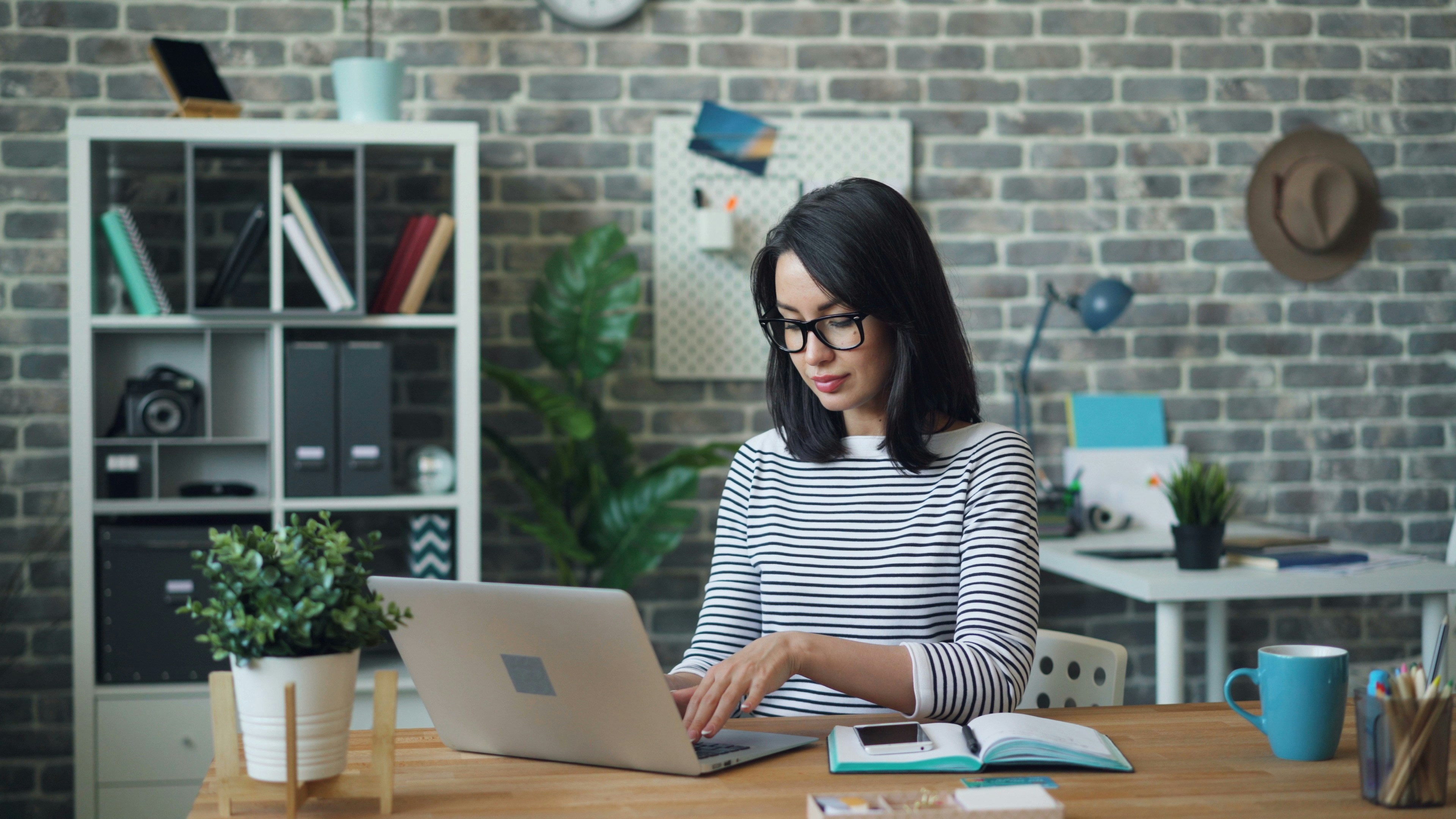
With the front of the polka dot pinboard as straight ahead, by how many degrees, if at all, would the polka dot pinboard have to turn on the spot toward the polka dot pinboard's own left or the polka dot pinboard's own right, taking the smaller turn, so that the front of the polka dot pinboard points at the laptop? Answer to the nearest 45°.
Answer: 0° — it already faces it

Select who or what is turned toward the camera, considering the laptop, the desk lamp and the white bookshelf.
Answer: the white bookshelf

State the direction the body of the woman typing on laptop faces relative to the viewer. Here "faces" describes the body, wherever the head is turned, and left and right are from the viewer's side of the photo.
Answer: facing the viewer and to the left of the viewer

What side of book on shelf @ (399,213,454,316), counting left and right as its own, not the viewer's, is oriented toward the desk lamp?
left

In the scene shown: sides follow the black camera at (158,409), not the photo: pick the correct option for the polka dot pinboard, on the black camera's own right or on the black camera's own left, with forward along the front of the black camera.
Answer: on the black camera's own left

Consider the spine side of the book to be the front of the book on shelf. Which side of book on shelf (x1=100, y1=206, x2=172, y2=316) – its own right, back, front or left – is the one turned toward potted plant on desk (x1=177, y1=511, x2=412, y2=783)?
front

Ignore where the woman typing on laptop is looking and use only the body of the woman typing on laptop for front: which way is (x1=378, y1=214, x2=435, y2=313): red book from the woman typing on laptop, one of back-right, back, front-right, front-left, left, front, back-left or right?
right

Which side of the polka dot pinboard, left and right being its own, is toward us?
front

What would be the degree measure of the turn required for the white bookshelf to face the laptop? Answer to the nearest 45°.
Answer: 0° — it already faces it

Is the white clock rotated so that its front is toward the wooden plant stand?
yes

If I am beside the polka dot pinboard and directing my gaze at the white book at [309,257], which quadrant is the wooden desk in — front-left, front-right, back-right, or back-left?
front-left

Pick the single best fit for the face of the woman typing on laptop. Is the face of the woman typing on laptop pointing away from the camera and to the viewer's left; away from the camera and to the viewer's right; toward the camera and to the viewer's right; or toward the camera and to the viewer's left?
toward the camera and to the viewer's left

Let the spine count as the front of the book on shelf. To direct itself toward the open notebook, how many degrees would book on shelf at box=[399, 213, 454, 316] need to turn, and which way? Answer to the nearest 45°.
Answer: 0° — it already faces it

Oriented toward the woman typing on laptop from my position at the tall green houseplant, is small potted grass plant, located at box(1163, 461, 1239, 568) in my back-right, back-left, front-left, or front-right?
front-left

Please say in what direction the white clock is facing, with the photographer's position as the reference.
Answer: facing the viewer

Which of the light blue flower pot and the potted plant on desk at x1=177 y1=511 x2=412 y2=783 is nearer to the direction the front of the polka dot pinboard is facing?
the potted plant on desk
